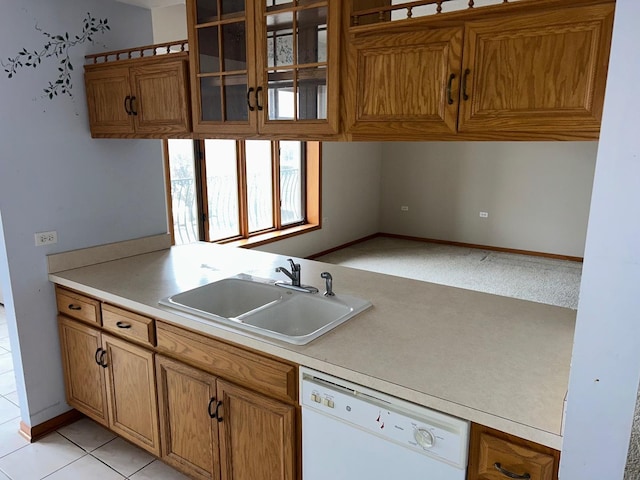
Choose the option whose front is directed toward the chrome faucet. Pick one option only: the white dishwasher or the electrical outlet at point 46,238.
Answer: the electrical outlet

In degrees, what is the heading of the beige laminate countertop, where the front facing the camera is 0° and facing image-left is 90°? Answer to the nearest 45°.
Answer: approximately 45°

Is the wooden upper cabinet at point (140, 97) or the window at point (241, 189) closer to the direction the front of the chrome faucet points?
the wooden upper cabinet

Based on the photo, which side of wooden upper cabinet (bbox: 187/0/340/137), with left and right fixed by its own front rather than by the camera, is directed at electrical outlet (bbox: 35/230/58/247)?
right

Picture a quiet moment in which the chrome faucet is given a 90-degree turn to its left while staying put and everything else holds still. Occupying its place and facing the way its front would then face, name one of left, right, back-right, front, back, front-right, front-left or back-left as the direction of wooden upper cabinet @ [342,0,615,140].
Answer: front

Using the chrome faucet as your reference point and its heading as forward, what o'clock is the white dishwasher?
The white dishwasher is roughly at 10 o'clock from the chrome faucet.

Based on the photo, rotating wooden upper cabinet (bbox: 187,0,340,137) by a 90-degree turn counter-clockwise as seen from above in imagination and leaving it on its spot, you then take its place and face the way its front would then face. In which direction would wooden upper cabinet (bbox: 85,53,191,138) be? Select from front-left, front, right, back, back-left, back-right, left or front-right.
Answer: back

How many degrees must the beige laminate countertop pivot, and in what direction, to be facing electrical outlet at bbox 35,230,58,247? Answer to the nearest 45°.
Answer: approximately 90° to its right

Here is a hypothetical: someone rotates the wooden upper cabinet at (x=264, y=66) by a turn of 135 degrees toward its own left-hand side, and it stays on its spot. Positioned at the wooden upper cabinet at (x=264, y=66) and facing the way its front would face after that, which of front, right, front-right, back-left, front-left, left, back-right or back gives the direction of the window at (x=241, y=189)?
left

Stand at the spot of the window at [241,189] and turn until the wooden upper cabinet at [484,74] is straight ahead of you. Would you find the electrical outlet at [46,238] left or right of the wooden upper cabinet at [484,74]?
right

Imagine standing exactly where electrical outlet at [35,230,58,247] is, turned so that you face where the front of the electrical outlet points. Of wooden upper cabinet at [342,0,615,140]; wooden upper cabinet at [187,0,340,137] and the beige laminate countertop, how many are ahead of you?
3
